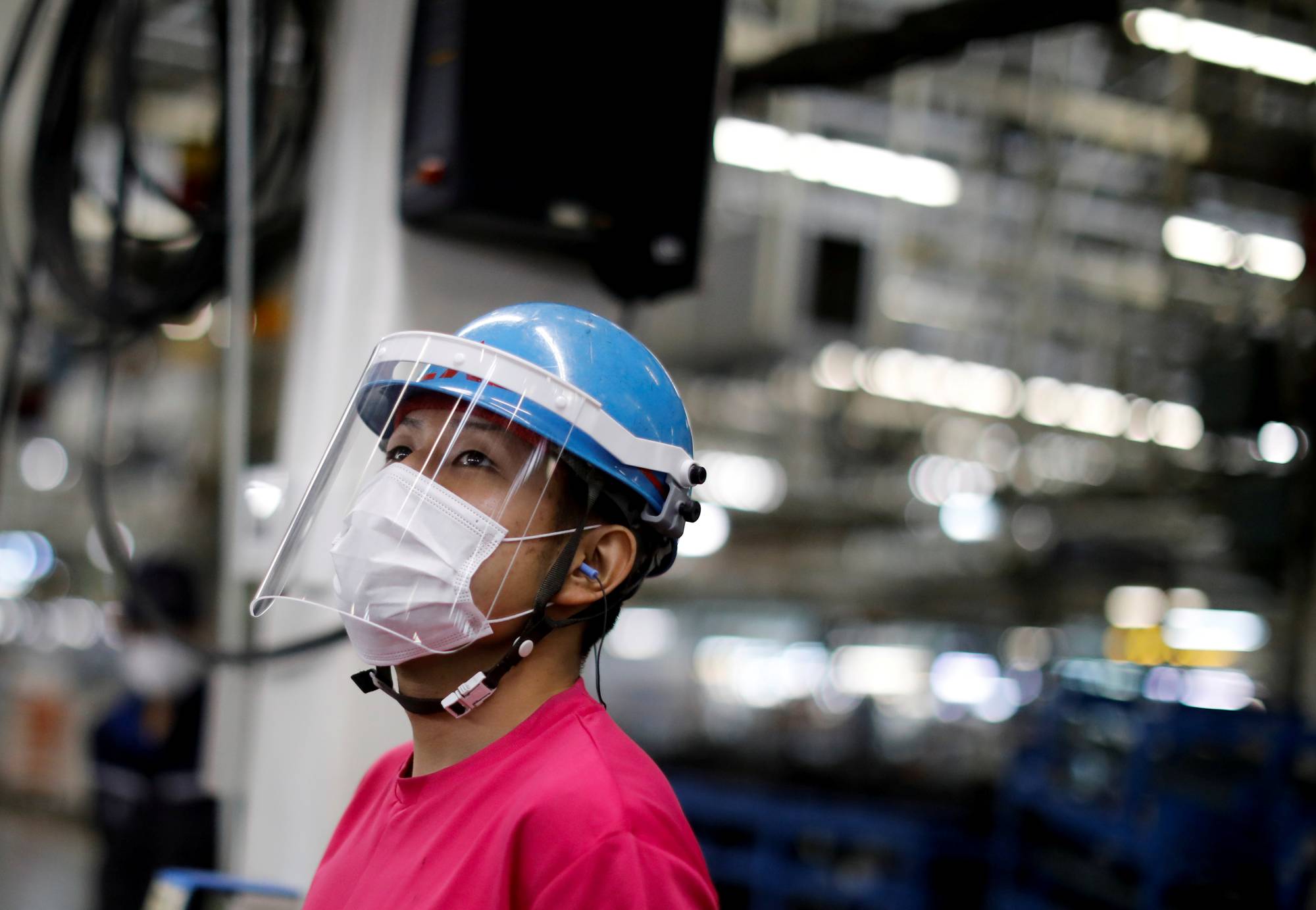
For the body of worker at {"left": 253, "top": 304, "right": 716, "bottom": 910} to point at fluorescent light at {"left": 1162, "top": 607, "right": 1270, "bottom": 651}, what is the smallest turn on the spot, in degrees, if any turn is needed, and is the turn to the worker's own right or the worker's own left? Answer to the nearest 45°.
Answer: approximately 180°

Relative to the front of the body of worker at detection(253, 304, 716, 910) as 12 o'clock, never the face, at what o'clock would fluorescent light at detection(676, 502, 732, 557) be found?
The fluorescent light is roughly at 5 o'clock from the worker.

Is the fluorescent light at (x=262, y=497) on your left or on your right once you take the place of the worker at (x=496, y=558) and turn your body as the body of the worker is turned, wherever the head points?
on your right

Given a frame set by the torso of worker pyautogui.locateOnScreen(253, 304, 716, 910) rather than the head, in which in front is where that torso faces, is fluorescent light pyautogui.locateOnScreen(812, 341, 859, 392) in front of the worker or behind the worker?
behind

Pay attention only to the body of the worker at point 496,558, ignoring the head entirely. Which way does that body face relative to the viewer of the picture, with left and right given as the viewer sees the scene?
facing the viewer and to the left of the viewer

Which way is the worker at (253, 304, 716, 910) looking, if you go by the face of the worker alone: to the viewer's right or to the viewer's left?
to the viewer's left

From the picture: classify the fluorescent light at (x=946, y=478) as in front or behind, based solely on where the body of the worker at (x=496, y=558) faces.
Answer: behind

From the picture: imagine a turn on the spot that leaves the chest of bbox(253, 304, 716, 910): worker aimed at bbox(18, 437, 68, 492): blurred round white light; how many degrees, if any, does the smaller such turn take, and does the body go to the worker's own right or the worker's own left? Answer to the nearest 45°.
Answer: approximately 135° to the worker's own right

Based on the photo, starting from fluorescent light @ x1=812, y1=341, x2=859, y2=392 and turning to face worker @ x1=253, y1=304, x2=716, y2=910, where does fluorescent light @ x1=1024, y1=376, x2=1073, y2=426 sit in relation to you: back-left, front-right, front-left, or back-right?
back-left

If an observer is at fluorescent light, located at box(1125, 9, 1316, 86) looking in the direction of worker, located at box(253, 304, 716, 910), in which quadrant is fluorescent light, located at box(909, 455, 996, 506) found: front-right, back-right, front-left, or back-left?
back-right

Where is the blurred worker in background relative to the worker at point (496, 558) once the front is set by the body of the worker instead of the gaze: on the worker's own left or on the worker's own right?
on the worker's own right

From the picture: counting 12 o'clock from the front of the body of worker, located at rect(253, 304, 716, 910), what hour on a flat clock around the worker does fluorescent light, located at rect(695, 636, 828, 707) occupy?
The fluorescent light is roughly at 5 o'clock from the worker.
